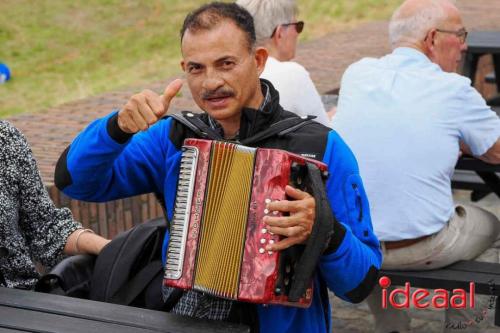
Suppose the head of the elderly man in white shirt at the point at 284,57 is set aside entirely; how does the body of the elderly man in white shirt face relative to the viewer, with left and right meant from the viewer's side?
facing away from the viewer and to the right of the viewer

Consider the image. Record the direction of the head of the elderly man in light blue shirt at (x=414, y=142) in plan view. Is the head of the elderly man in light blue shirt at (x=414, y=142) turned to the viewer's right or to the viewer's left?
to the viewer's right

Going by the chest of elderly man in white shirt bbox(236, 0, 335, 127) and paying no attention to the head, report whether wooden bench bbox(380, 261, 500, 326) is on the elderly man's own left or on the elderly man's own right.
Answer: on the elderly man's own right

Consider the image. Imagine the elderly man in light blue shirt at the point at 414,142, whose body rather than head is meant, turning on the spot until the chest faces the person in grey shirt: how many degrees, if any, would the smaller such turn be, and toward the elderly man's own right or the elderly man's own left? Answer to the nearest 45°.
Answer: approximately 180°

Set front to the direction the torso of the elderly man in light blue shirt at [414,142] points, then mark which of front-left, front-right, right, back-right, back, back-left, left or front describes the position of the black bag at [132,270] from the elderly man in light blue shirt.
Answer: back

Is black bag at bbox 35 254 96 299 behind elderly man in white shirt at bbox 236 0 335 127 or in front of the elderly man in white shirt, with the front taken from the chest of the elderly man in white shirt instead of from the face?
behind

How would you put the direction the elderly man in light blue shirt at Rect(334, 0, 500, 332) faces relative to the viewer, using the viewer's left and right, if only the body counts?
facing away from the viewer and to the right of the viewer

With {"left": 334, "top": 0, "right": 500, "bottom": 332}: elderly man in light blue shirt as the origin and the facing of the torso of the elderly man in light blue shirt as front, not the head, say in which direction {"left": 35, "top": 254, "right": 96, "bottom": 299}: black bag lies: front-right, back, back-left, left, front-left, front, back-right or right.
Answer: back
